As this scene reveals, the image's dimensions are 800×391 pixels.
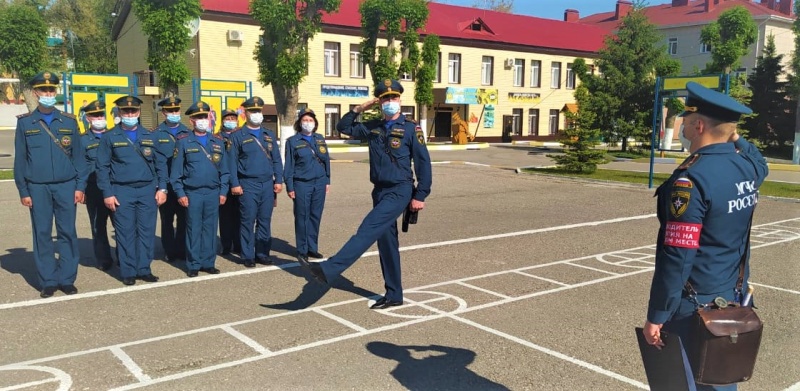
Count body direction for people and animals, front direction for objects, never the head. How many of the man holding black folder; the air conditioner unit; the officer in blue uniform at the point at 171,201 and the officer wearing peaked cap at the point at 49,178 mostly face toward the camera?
3

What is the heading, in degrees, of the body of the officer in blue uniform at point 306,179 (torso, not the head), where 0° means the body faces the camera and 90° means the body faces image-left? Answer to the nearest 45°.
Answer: approximately 0°

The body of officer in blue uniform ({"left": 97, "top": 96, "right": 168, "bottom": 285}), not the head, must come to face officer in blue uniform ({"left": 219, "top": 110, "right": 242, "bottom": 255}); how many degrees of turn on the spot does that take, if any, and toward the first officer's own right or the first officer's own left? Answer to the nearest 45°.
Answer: approximately 135° to the first officer's own left

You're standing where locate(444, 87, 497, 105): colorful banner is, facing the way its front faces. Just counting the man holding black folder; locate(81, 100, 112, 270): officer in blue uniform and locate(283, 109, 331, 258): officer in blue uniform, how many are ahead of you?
3

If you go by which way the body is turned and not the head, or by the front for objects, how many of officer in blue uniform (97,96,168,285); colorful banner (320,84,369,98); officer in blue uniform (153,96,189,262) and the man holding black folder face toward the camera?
3

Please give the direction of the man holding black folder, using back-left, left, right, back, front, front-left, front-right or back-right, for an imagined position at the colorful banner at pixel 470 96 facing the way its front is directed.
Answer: front

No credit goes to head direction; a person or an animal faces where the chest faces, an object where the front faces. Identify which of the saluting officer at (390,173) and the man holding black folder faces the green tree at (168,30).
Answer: the man holding black folder

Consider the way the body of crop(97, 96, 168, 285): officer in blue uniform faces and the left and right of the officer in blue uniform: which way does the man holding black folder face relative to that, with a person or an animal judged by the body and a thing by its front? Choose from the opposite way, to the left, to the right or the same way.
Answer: the opposite way
